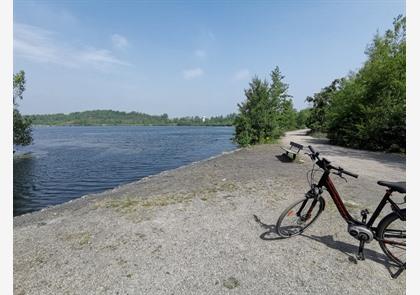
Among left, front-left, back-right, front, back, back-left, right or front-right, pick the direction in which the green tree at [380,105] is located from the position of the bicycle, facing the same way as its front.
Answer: right

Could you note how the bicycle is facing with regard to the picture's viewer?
facing to the left of the viewer

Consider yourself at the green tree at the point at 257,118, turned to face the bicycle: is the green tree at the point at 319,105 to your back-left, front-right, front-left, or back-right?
back-left

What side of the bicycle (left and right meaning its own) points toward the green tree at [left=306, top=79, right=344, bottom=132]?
right
